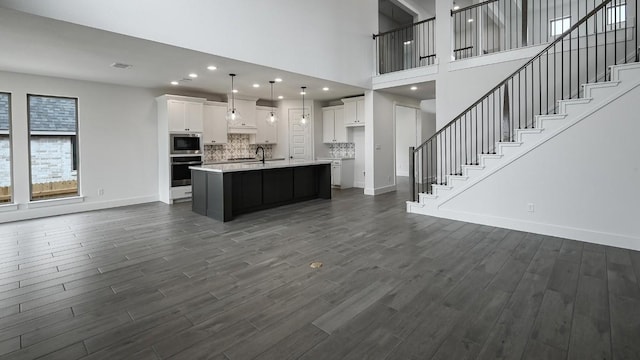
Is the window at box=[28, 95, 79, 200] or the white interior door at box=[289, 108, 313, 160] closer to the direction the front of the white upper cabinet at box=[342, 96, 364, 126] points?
the window

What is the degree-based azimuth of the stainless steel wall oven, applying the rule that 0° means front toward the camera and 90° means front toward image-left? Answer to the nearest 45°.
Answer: approximately 315°

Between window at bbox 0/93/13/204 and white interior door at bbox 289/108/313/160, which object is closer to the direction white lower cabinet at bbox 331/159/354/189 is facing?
the window

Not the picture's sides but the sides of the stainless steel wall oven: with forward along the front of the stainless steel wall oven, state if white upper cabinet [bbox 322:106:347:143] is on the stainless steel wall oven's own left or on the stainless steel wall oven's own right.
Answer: on the stainless steel wall oven's own left

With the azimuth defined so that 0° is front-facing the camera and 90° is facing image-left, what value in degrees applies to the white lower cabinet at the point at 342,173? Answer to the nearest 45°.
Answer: approximately 45°
